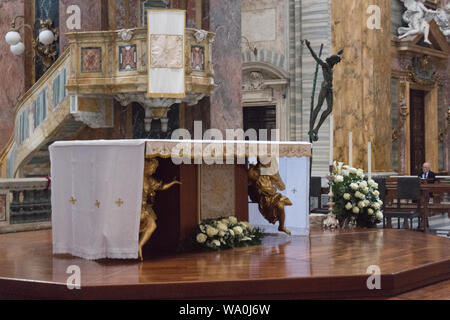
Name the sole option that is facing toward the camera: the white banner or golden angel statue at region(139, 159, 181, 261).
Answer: the white banner

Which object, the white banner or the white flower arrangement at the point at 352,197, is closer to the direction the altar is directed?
the white flower arrangement

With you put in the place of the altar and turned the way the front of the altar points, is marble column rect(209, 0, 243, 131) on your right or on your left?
on your left

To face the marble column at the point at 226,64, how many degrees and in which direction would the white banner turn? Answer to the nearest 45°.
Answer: approximately 135° to its left

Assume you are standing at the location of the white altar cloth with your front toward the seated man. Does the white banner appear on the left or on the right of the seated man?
left

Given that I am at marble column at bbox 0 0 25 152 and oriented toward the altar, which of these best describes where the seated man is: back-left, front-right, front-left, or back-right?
front-left

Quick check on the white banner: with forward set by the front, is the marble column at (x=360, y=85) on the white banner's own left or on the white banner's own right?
on the white banner's own left

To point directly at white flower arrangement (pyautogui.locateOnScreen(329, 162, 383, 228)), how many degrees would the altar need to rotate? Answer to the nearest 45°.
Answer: approximately 90° to its left

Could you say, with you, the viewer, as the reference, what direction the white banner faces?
facing the viewer

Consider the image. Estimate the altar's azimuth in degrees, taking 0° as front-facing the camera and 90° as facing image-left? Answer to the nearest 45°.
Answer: approximately 315°
